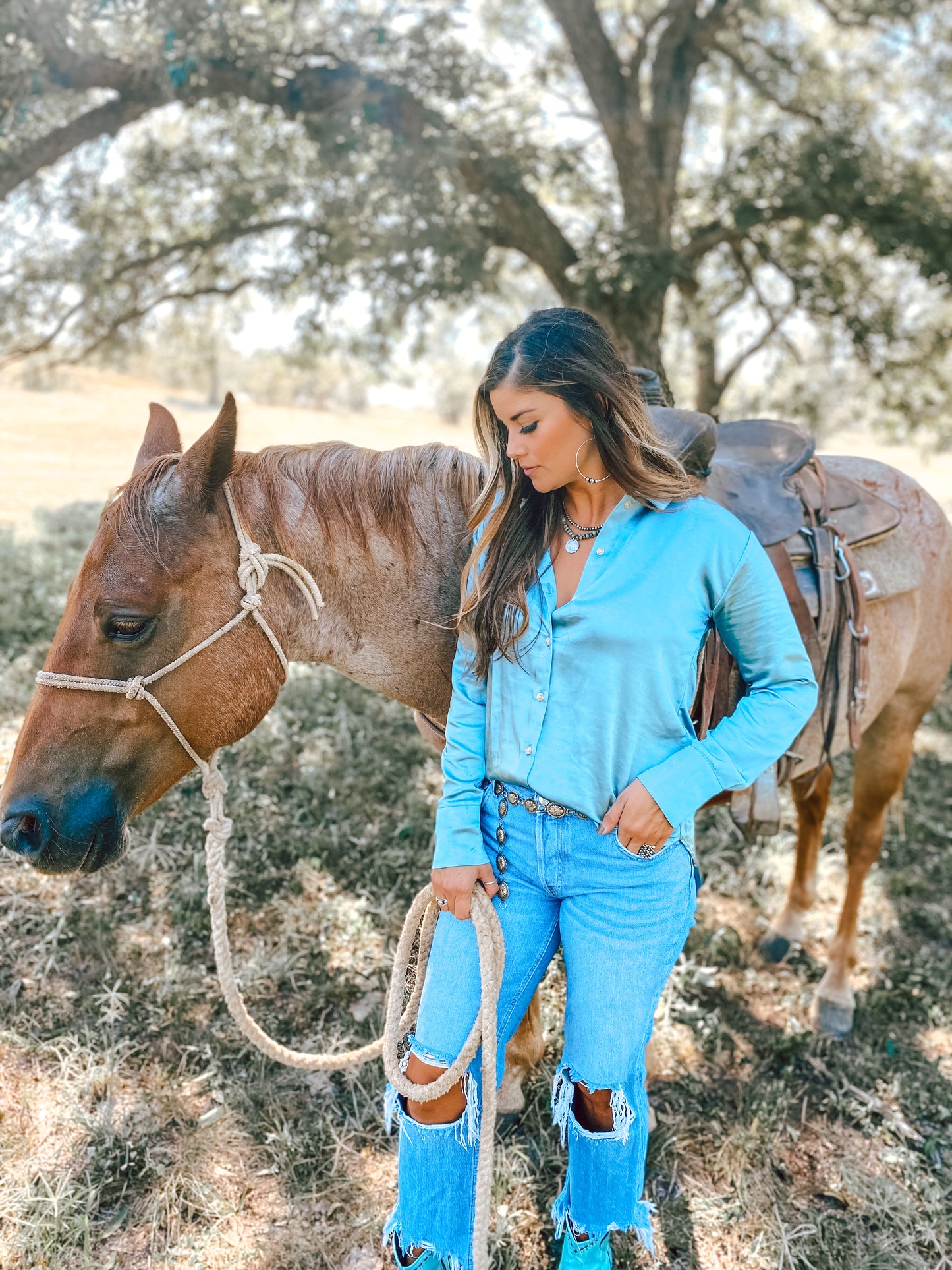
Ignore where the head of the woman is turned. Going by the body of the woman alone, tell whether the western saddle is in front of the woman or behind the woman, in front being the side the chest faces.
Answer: behind

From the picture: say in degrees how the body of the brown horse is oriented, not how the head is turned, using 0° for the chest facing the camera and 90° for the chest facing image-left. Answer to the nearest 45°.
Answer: approximately 45°
